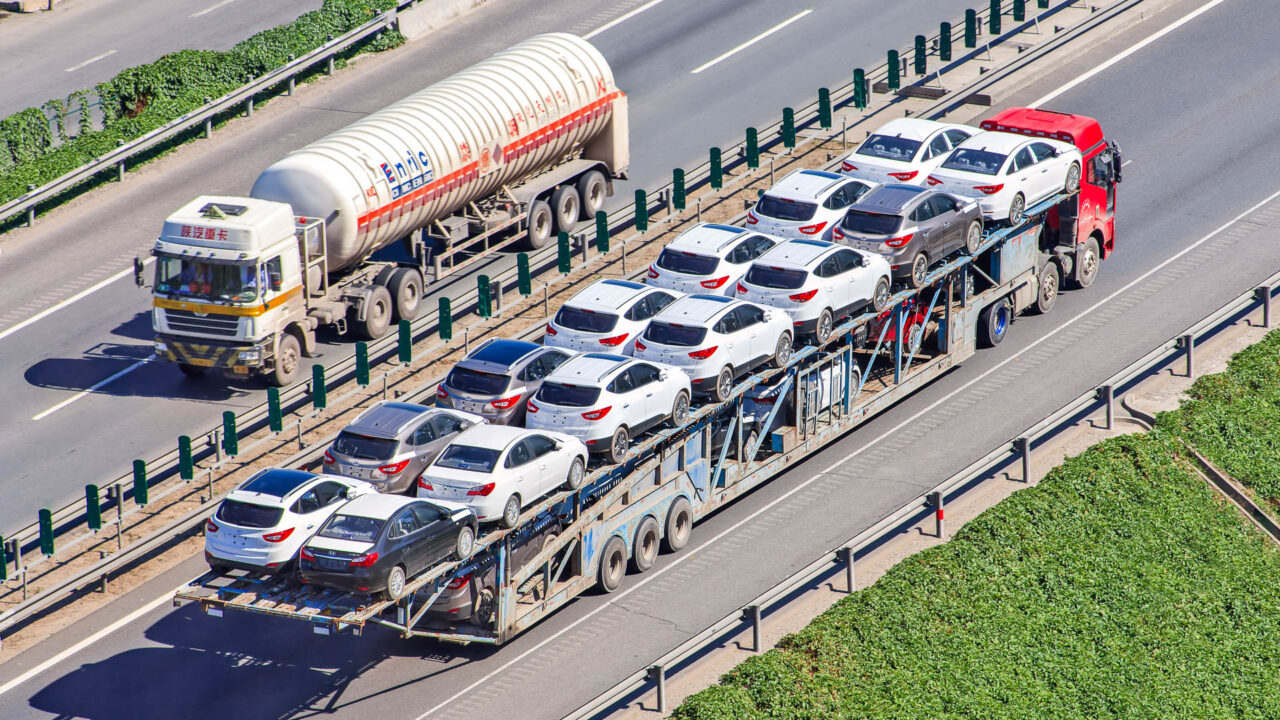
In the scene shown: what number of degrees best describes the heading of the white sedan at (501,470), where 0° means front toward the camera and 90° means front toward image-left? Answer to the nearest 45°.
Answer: approximately 225°

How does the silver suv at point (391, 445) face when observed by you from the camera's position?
facing away from the viewer and to the right of the viewer

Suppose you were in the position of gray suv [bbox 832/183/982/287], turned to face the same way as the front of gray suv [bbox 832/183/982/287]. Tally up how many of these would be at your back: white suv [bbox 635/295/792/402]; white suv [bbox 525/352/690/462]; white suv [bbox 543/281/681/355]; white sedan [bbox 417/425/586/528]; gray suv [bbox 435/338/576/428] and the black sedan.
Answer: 6

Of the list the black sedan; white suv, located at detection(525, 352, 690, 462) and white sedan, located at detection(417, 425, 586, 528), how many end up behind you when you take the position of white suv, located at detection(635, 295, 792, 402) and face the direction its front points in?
3

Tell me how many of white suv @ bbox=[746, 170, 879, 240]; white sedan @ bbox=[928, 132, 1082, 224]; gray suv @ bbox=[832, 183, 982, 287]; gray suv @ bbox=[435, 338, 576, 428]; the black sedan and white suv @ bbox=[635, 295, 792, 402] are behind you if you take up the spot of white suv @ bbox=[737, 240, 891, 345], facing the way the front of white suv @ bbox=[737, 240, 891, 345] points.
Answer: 3

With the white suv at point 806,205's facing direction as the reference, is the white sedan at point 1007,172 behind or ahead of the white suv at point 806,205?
ahead

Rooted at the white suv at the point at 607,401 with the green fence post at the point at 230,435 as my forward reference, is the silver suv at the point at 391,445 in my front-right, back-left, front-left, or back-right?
front-left

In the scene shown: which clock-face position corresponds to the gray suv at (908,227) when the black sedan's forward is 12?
The gray suv is roughly at 12 o'clock from the black sedan.

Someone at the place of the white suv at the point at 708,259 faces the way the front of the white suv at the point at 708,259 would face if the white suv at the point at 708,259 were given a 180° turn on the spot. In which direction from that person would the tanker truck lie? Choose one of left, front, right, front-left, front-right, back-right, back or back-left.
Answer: right

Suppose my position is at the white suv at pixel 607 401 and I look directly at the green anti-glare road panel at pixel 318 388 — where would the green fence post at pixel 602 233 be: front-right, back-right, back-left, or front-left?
front-right

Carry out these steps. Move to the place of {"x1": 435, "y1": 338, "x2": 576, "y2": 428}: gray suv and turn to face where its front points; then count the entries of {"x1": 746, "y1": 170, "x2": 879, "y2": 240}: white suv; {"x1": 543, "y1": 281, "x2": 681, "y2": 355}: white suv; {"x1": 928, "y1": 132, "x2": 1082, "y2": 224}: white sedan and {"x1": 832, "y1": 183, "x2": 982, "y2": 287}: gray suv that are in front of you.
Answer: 4

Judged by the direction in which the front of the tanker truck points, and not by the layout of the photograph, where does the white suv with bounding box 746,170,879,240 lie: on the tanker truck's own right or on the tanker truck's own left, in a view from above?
on the tanker truck's own left

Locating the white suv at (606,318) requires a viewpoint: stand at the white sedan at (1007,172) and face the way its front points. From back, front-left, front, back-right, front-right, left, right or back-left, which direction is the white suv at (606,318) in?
back

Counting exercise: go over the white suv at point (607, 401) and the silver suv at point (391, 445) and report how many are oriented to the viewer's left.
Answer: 0

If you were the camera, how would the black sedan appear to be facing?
facing away from the viewer and to the right of the viewer

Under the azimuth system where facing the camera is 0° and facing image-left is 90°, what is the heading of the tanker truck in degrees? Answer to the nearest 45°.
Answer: approximately 45°

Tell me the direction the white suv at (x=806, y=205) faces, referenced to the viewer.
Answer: facing away from the viewer and to the right of the viewer
